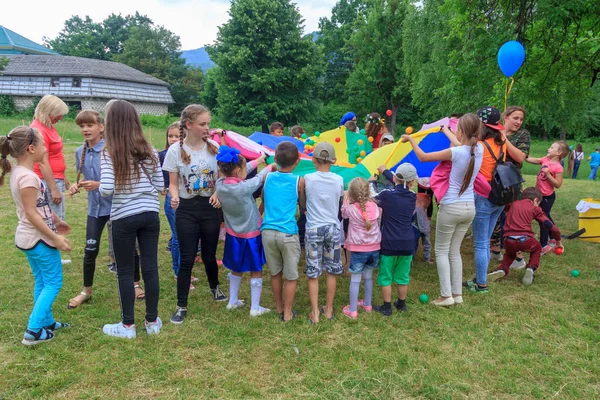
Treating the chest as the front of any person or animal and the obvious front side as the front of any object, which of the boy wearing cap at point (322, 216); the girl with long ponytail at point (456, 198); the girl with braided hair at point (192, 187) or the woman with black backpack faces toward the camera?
the girl with braided hair at point (192, 187)

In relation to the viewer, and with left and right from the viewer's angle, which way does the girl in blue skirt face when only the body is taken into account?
facing away from the viewer and to the right of the viewer

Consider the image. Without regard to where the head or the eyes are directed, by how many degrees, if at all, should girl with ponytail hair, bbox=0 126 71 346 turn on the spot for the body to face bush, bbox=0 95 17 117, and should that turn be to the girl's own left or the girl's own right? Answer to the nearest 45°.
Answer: approximately 90° to the girl's own left

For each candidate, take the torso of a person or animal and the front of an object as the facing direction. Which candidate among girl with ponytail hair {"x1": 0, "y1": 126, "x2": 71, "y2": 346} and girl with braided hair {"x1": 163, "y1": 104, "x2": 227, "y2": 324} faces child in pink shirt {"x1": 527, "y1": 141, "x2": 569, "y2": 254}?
girl with ponytail hair {"x1": 0, "y1": 126, "x2": 71, "y2": 346}

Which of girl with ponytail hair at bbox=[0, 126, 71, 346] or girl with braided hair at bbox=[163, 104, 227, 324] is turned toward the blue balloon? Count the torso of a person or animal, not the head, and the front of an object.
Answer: girl with ponytail hair at bbox=[0, 126, 71, 346]

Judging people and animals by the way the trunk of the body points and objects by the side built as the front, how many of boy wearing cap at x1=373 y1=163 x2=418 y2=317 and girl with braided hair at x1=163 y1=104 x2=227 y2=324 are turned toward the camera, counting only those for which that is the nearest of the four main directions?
1

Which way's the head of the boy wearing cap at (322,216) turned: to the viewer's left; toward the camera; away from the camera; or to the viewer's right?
away from the camera

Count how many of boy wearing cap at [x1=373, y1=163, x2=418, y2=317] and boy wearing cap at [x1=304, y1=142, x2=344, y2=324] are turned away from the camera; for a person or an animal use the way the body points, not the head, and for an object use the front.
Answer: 2

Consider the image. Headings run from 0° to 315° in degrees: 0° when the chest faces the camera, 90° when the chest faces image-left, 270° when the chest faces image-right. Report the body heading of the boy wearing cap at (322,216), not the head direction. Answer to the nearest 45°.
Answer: approximately 180°

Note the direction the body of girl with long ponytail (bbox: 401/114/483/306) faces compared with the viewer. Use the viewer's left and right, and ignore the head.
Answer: facing away from the viewer and to the left of the viewer

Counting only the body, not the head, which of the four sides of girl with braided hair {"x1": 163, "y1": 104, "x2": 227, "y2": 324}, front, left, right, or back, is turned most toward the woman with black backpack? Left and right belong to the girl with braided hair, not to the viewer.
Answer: left

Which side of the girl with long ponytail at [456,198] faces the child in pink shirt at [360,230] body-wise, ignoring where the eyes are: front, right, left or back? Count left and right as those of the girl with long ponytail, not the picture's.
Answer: left

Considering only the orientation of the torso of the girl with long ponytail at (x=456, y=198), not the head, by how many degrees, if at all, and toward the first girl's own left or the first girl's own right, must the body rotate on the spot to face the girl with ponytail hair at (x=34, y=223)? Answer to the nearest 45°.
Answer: approximately 90° to the first girl's own left

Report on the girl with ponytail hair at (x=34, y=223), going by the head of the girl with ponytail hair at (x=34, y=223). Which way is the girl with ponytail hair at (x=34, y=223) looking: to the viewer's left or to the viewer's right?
to the viewer's right

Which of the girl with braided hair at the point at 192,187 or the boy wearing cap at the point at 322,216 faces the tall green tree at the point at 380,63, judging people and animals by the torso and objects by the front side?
the boy wearing cap

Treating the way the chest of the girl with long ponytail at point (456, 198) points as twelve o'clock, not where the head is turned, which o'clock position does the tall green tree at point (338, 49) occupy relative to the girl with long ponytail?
The tall green tree is roughly at 1 o'clock from the girl with long ponytail.
